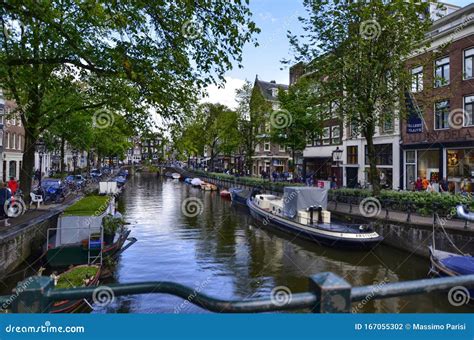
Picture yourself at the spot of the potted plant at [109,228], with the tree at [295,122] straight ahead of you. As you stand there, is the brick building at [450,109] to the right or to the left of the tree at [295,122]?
right

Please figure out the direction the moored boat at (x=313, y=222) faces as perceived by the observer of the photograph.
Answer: facing away from the viewer and to the left of the viewer

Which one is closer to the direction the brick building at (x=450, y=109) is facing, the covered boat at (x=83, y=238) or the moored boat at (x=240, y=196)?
the covered boat

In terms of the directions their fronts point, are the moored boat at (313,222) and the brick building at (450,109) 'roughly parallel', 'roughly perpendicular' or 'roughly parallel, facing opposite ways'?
roughly perpendicular

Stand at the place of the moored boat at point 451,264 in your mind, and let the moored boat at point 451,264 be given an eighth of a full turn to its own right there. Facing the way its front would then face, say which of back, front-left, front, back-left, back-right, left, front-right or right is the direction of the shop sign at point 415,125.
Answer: front-right

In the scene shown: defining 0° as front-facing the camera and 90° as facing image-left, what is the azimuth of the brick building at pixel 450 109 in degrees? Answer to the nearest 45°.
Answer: approximately 45°

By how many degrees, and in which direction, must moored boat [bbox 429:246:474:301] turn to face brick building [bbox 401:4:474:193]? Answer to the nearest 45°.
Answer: approximately 90° to its right
